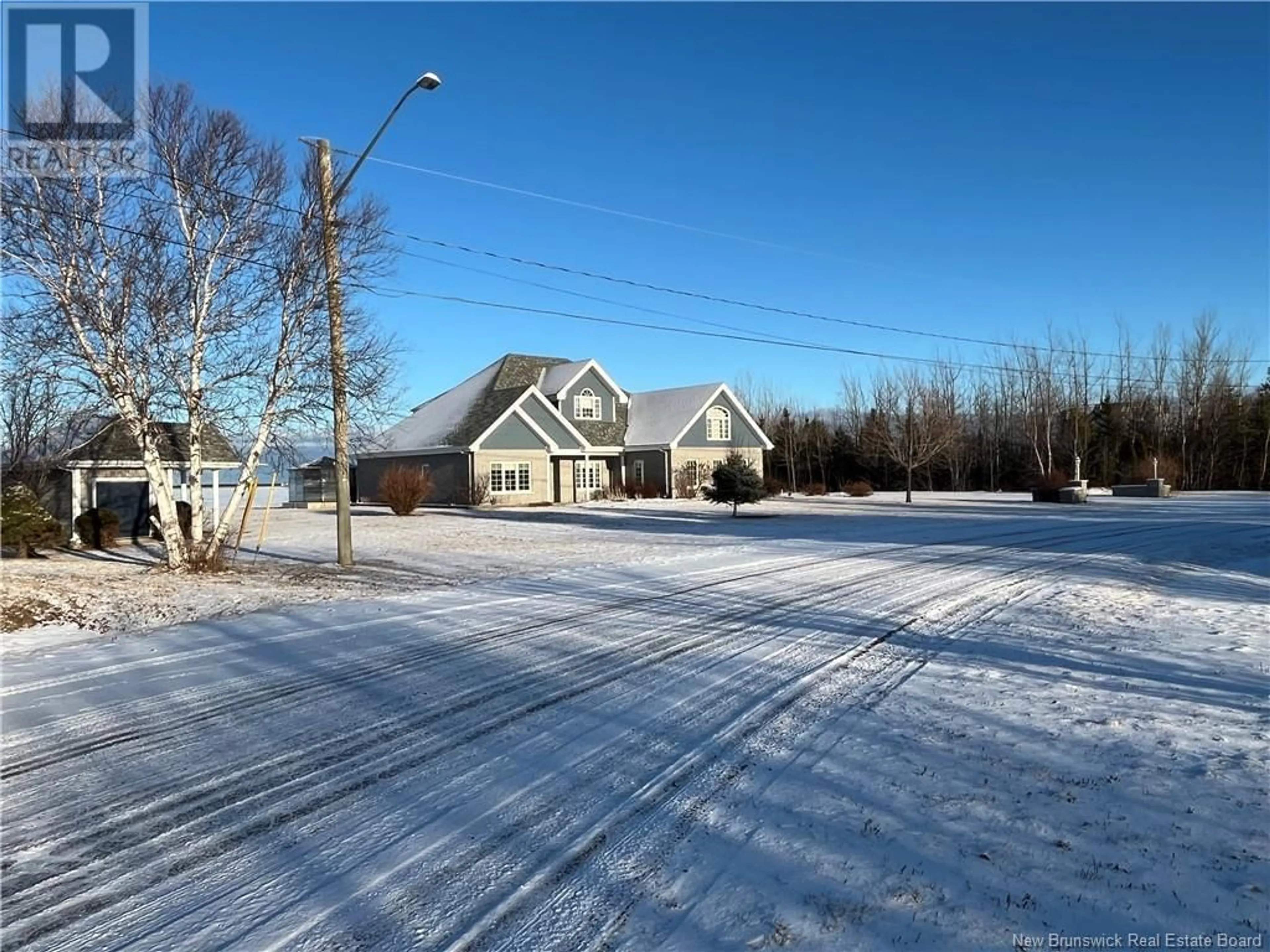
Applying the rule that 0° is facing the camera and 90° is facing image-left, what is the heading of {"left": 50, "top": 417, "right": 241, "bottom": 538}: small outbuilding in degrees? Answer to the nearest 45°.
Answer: approximately 0°

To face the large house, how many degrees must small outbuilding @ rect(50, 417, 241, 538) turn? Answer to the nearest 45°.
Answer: approximately 135° to its left

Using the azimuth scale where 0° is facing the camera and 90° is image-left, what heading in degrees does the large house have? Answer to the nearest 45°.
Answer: approximately 315°

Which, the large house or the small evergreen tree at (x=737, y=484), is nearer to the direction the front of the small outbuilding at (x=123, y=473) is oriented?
the small evergreen tree

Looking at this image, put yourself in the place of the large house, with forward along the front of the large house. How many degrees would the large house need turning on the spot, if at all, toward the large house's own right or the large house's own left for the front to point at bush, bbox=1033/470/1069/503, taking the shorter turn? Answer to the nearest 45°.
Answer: approximately 45° to the large house's own left
